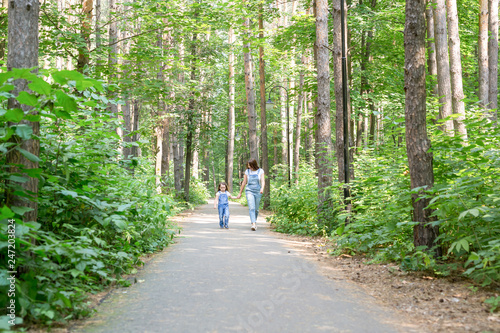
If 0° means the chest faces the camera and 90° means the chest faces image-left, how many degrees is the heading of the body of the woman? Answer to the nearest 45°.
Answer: approximately 0°
